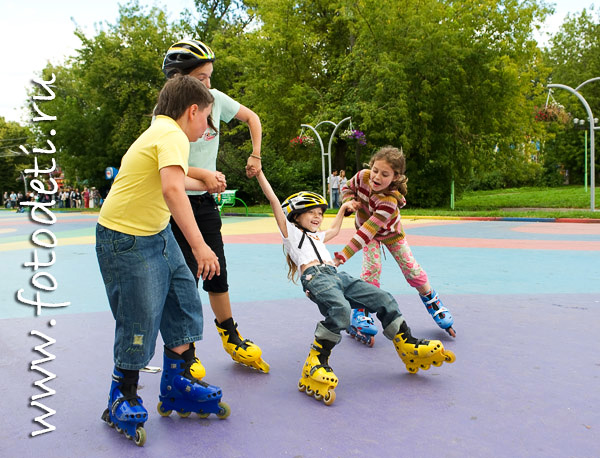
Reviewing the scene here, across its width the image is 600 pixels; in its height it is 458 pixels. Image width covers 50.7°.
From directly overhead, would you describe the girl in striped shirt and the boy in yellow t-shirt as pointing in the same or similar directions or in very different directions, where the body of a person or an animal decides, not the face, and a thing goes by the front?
very different directions

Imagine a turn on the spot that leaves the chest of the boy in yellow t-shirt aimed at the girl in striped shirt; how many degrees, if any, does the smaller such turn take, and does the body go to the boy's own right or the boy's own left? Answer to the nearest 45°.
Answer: approximately 45° to the boy's own left

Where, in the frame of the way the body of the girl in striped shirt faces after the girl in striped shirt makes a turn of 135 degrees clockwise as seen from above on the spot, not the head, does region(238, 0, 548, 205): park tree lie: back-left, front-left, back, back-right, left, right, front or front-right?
front

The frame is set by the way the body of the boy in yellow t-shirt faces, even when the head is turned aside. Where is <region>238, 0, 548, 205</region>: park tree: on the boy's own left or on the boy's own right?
on the boy's own left

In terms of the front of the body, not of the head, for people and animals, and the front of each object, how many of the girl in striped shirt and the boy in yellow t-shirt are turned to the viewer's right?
1

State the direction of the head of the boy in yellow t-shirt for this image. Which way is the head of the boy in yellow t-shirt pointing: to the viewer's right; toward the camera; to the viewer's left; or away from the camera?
to the viewer's right

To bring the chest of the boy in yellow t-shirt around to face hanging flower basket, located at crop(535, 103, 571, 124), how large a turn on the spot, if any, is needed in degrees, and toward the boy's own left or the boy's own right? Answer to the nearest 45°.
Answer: approximately 45° to the boy's own left

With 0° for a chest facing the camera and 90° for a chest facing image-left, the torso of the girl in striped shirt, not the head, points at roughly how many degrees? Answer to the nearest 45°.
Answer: approximately 45°

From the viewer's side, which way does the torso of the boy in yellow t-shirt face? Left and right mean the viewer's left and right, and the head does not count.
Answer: facing to the right of the viewer
